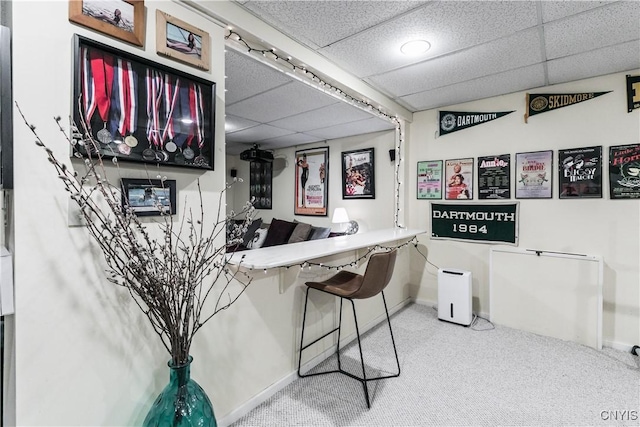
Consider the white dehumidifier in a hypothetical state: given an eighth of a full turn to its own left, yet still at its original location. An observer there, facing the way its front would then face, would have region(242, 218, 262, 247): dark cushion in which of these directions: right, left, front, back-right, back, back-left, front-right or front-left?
right

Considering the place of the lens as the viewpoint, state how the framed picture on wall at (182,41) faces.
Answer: facing the viewer and to the right of the viewer

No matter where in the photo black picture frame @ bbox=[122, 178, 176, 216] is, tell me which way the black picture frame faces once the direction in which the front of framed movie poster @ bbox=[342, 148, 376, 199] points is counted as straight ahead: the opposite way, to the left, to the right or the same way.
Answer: to the left

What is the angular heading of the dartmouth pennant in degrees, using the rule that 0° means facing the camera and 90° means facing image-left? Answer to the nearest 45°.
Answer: approximately 0°

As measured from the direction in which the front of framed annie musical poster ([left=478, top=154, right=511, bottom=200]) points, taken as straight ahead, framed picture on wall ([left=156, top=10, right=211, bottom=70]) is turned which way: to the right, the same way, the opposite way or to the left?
to the left

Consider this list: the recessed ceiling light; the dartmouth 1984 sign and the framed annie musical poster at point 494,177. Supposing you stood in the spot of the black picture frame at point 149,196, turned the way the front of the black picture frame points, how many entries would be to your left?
3

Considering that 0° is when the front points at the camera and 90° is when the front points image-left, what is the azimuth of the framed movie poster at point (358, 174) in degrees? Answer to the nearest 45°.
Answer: approximately 45°
